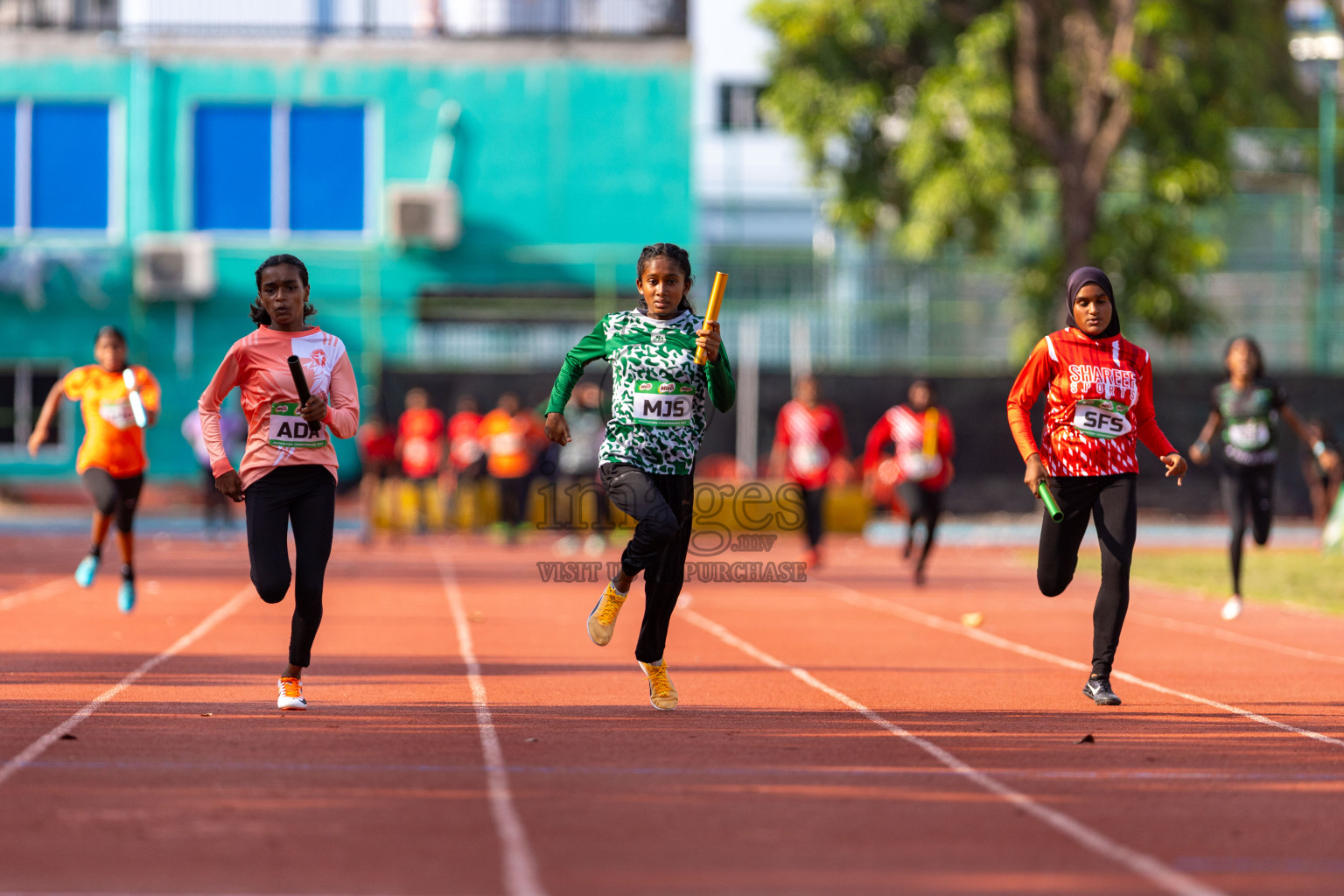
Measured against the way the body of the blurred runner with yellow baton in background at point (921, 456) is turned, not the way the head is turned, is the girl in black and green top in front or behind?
in front

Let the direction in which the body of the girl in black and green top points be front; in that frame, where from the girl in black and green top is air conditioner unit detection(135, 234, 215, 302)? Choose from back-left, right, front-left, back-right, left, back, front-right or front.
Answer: back-right

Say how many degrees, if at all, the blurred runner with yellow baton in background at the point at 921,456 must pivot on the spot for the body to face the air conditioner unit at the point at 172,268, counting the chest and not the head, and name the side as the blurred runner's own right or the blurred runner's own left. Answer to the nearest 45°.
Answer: approximately 135° to the blurred runner's own right

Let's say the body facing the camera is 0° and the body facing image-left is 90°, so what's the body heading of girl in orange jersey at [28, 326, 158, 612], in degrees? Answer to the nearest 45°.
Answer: approximately 0°

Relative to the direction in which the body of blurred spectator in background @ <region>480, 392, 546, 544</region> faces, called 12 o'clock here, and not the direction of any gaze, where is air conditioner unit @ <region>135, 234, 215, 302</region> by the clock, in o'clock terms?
The air conditioner unit is roughly at 5 o'clock from the blurred spectator in background.

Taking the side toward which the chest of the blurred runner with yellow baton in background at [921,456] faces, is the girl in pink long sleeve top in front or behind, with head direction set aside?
in front

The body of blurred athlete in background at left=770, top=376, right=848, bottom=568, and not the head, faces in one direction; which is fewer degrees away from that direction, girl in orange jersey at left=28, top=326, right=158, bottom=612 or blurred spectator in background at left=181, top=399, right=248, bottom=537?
the girl in orange jersey

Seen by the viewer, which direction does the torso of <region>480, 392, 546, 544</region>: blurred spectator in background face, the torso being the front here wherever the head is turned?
toward the camera

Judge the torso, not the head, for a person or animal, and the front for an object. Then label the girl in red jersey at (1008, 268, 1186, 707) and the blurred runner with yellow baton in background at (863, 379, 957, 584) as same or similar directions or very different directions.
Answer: same or similar directions

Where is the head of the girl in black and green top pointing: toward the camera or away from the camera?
toward the camera

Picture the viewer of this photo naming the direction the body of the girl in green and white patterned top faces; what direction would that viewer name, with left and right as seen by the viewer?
facing the viewer
